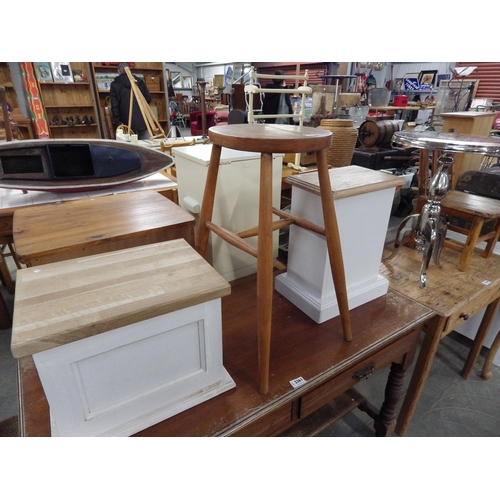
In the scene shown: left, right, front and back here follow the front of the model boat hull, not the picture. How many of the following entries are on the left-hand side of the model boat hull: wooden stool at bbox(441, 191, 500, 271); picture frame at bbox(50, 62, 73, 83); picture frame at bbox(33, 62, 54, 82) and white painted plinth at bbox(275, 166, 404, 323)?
2

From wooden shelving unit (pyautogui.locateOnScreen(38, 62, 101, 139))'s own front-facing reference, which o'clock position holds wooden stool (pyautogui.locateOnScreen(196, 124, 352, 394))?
The wooden stool is roughly at 12 o'clock from the wooden shelving unit.

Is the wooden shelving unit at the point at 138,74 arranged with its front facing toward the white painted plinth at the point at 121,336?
yes

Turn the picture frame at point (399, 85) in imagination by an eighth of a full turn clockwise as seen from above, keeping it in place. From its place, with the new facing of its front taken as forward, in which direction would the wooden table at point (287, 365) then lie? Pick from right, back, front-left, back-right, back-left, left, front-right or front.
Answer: front-left

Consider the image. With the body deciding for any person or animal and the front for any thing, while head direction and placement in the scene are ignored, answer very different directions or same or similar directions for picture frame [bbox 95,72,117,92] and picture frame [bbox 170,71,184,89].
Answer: same or similar directions

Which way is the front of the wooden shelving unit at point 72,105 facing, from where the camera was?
facing the viewer

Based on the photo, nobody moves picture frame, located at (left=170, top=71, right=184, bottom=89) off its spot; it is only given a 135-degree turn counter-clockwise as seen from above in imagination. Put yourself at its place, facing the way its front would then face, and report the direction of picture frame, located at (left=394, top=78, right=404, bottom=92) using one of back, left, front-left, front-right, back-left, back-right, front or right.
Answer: right

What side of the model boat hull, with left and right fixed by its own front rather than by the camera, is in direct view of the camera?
right

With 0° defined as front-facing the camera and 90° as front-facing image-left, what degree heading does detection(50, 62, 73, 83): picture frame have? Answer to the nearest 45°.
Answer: approximately 0°

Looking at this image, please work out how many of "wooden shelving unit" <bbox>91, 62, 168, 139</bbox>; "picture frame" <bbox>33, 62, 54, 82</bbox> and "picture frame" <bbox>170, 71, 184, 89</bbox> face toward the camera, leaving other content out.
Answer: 3

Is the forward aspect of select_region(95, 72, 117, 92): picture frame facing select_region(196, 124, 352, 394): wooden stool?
yes

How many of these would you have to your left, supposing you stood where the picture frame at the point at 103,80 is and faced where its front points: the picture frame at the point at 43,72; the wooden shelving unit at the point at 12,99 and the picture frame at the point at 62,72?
0

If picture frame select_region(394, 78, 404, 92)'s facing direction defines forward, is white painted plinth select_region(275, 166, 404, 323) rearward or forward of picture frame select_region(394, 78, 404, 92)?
forward

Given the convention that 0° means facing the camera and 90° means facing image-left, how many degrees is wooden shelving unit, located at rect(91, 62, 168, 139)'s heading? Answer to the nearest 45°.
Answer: approximately 0°

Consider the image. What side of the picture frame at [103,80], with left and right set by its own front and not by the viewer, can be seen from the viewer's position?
front

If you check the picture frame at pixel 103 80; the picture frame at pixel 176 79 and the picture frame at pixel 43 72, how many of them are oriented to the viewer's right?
0

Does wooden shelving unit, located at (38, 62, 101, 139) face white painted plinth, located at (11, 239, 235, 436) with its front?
yes

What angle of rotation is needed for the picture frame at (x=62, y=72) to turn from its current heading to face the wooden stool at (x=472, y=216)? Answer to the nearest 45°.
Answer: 0° — it already faces it

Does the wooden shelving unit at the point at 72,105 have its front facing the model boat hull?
yes

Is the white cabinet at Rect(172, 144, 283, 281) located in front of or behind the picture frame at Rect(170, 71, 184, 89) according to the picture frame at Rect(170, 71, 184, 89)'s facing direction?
in front

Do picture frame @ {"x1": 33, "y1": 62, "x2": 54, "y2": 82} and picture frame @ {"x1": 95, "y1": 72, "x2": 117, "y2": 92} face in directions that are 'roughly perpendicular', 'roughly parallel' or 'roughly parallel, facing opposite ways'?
roughly parallel

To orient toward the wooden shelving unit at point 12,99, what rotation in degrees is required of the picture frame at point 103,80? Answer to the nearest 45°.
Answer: approximately 90° to its right
